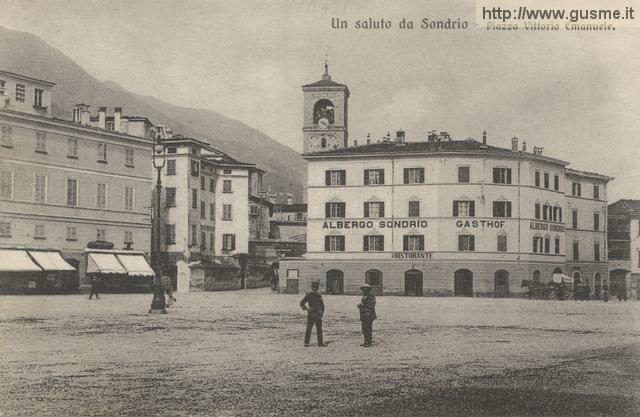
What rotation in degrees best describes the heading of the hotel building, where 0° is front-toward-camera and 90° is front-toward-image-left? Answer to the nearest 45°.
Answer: approximately 0°
